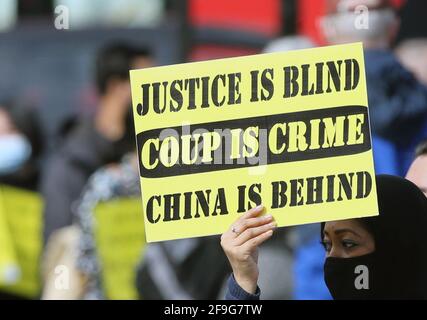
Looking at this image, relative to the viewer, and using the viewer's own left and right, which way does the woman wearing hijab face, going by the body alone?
facing the viewer and to the left of the viewer

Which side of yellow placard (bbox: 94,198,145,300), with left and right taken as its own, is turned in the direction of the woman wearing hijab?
front

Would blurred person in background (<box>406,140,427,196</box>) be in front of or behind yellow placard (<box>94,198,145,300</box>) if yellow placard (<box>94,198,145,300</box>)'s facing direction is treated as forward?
in front

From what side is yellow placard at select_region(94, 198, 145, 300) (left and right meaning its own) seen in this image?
front

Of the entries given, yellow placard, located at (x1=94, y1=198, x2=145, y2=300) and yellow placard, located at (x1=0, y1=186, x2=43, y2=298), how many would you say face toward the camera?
2

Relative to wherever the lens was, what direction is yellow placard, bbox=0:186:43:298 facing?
facing the viewer

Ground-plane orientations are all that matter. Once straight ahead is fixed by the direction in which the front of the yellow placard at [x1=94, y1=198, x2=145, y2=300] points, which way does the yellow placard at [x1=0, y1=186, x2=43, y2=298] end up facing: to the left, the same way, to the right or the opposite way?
the same way

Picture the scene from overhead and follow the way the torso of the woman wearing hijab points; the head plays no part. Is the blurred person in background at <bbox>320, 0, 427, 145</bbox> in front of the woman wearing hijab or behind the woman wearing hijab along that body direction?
behind

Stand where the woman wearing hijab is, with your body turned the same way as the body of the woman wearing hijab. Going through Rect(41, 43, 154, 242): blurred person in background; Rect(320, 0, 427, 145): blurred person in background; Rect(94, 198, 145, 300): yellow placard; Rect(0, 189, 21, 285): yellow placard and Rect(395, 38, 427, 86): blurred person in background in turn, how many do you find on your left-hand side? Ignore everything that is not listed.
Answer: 0

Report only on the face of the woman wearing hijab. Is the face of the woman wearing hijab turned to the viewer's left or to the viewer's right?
to the viewer's left
